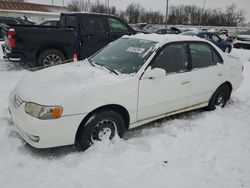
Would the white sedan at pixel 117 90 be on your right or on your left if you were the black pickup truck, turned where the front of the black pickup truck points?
on your right

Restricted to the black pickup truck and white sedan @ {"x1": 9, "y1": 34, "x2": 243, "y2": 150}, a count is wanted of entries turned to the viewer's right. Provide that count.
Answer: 1

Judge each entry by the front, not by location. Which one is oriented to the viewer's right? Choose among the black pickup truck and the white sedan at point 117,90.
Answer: the black pickup truck

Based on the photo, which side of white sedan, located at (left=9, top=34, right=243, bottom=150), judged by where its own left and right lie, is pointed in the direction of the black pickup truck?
right

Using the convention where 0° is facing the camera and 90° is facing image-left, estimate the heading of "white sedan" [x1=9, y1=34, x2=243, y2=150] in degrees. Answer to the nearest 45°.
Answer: approximately 45°

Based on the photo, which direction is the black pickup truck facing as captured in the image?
to the viewer's right
